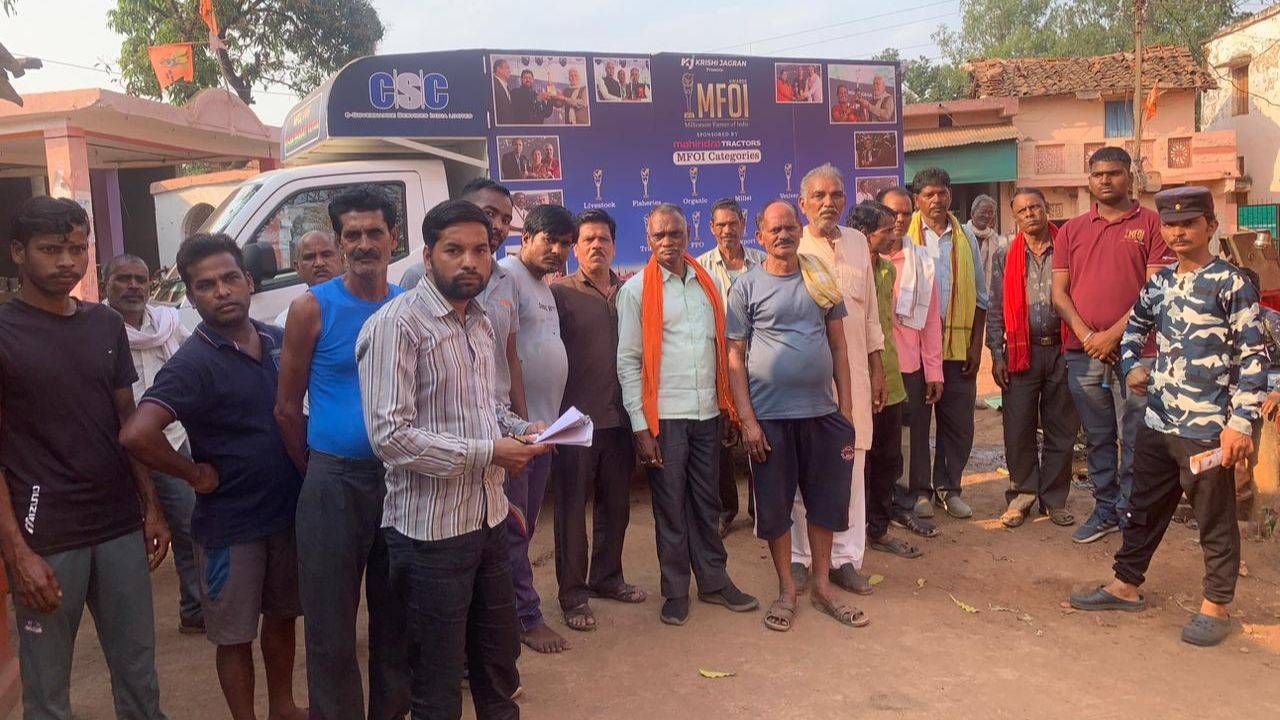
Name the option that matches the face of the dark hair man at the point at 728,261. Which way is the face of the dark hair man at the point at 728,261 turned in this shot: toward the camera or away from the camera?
toward the camera

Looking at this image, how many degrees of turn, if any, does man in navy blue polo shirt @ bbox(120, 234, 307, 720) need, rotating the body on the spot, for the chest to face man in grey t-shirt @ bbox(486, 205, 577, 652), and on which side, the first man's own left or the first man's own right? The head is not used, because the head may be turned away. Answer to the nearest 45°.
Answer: approximately 90° to the first man's own left

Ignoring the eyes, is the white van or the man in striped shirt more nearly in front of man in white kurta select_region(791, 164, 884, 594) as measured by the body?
the man in striped shirt

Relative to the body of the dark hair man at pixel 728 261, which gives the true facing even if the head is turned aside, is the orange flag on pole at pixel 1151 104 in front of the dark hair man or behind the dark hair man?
behind

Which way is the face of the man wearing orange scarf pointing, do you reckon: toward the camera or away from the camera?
toward the camera

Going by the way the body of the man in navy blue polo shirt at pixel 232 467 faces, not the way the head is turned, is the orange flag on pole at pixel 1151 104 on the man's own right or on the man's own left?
on the man's own left

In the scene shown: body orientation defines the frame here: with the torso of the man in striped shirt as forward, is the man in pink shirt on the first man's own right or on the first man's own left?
on the first man's own left

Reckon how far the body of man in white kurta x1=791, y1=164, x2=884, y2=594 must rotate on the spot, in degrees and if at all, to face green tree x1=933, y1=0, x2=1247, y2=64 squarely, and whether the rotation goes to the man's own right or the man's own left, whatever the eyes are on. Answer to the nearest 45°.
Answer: approximately 180°

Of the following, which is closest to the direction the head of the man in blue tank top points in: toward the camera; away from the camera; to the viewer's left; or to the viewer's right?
toward the camera

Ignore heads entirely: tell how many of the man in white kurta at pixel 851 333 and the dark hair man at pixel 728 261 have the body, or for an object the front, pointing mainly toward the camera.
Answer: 2

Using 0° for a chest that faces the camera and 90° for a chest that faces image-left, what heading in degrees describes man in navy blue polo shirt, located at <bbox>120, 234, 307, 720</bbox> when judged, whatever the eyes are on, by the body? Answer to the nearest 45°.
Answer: approximately 315°

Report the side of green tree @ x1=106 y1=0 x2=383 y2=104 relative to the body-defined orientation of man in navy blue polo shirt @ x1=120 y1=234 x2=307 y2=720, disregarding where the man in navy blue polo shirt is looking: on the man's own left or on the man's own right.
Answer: on the man's own left

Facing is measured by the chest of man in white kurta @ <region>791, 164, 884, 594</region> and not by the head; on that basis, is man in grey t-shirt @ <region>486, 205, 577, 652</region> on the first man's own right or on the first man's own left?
on the first man's own right

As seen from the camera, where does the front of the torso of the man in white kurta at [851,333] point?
toward the camera
